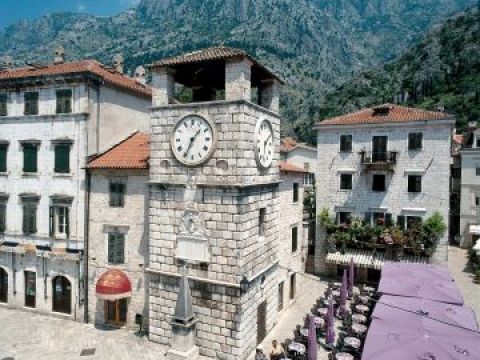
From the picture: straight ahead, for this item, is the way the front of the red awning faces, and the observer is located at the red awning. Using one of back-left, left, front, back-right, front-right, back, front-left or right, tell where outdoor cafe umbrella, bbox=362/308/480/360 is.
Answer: front-left

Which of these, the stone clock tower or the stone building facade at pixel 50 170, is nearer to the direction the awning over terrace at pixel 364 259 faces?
the stone clock tower

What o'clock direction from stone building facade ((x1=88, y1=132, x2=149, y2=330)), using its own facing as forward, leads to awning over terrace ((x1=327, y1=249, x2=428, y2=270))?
The awning over terrace is roughly at 9 o'clock from the stone building facade.

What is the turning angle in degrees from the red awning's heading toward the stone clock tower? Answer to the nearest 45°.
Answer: approximately 45° to its left

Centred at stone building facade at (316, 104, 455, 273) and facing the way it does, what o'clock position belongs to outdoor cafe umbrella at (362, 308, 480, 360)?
The outdoor cafe umbrella is roughly at 12 o'clock from the stone building facade.

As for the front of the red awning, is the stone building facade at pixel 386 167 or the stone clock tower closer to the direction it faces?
the stone clock tower

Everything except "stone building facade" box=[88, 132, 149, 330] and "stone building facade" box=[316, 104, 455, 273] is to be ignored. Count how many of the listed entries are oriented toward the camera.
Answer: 2

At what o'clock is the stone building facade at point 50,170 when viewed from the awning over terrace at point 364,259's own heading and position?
The stone building facade is roughly at 2 o'clock from the awning over terrace.

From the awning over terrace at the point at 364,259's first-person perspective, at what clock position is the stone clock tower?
The stone clock tower is roughly at 1 o'clock from the awning over terrace.

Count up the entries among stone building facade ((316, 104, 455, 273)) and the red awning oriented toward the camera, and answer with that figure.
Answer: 2

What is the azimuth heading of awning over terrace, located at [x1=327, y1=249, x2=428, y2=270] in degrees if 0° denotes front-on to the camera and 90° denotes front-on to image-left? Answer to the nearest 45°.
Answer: approximately 0°
